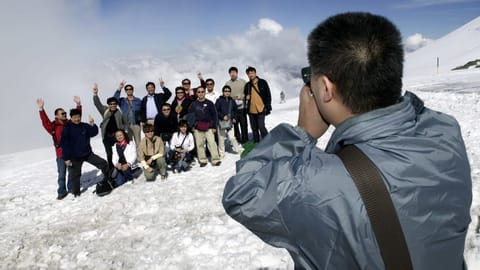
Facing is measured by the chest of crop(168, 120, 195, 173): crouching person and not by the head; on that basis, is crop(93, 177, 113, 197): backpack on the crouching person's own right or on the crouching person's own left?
on the crouching person's own right

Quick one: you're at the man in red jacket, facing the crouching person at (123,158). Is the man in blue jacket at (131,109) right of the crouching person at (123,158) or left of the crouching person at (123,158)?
left

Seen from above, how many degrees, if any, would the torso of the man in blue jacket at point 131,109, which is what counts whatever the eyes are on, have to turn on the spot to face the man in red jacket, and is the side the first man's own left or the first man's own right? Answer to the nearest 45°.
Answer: approximately 45° to the first man's own right

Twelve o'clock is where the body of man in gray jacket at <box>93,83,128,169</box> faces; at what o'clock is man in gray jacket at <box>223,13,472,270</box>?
man in gray jacket at <box>223,13,472,270</box> is roughly at 12 o'clock from man in gray jacket at <box>93,83,128,169</box>.

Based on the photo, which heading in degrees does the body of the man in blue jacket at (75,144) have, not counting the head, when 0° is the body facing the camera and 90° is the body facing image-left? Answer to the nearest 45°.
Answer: approximately 0°

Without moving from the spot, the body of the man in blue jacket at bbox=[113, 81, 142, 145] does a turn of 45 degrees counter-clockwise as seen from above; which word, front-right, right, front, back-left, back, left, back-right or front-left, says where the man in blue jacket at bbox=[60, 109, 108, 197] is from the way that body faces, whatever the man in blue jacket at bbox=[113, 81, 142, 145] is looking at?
right

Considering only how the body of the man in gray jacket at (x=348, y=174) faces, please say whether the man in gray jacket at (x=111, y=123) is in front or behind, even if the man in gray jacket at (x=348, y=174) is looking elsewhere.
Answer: in front

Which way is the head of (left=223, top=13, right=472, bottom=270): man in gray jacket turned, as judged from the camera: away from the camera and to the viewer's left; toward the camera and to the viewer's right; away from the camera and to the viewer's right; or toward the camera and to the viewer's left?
away from the camera and to the viewer's left

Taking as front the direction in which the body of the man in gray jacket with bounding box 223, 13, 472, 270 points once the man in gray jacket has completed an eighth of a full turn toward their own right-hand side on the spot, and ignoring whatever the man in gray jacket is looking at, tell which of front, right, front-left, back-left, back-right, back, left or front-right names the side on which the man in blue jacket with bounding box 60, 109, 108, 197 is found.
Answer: front-left

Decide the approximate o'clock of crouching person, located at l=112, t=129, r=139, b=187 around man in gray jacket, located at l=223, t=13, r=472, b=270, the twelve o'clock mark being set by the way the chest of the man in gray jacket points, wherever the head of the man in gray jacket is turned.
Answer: The crouching person is roughly at 12 o'clock from the man in gray jacket.

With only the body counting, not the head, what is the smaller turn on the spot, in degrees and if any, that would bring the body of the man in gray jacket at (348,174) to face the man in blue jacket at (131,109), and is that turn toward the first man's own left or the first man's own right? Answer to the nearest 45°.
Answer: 0° — they already face them
